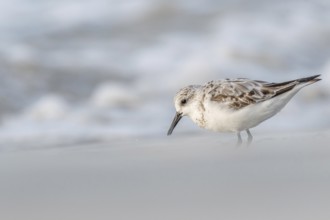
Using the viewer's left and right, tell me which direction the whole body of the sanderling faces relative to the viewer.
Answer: facing to the left of the viewer
